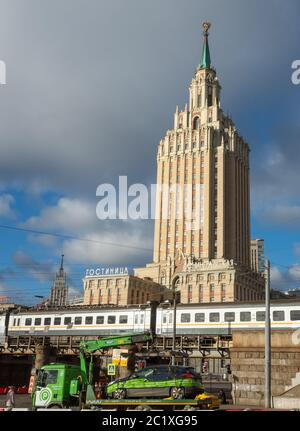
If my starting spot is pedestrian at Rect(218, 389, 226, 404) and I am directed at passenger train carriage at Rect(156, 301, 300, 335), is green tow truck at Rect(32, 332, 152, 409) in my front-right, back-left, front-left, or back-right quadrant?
back-left

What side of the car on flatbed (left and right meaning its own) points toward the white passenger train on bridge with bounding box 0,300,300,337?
right

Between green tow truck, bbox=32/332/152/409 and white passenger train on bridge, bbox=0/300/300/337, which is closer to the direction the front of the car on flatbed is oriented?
the green tow truck

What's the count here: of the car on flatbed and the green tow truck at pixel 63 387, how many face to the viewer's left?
2

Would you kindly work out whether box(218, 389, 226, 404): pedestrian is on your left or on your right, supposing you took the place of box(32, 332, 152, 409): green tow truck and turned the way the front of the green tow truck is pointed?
on your right

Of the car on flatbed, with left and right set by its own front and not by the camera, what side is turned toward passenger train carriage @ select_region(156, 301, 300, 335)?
right

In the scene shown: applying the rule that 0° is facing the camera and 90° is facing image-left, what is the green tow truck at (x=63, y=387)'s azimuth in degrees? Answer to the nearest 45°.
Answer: approximately 90°

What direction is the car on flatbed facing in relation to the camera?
to the viewer's left

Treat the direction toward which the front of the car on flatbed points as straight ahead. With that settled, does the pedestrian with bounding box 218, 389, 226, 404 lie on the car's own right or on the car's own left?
on the car's own right

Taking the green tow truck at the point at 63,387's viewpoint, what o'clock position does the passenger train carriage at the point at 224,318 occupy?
The passenger train carriage is roughly at 4 o'clock from the green tow truck.

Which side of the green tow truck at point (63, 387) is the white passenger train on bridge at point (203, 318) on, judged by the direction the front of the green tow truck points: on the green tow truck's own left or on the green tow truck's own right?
on the green tow truck's own right
